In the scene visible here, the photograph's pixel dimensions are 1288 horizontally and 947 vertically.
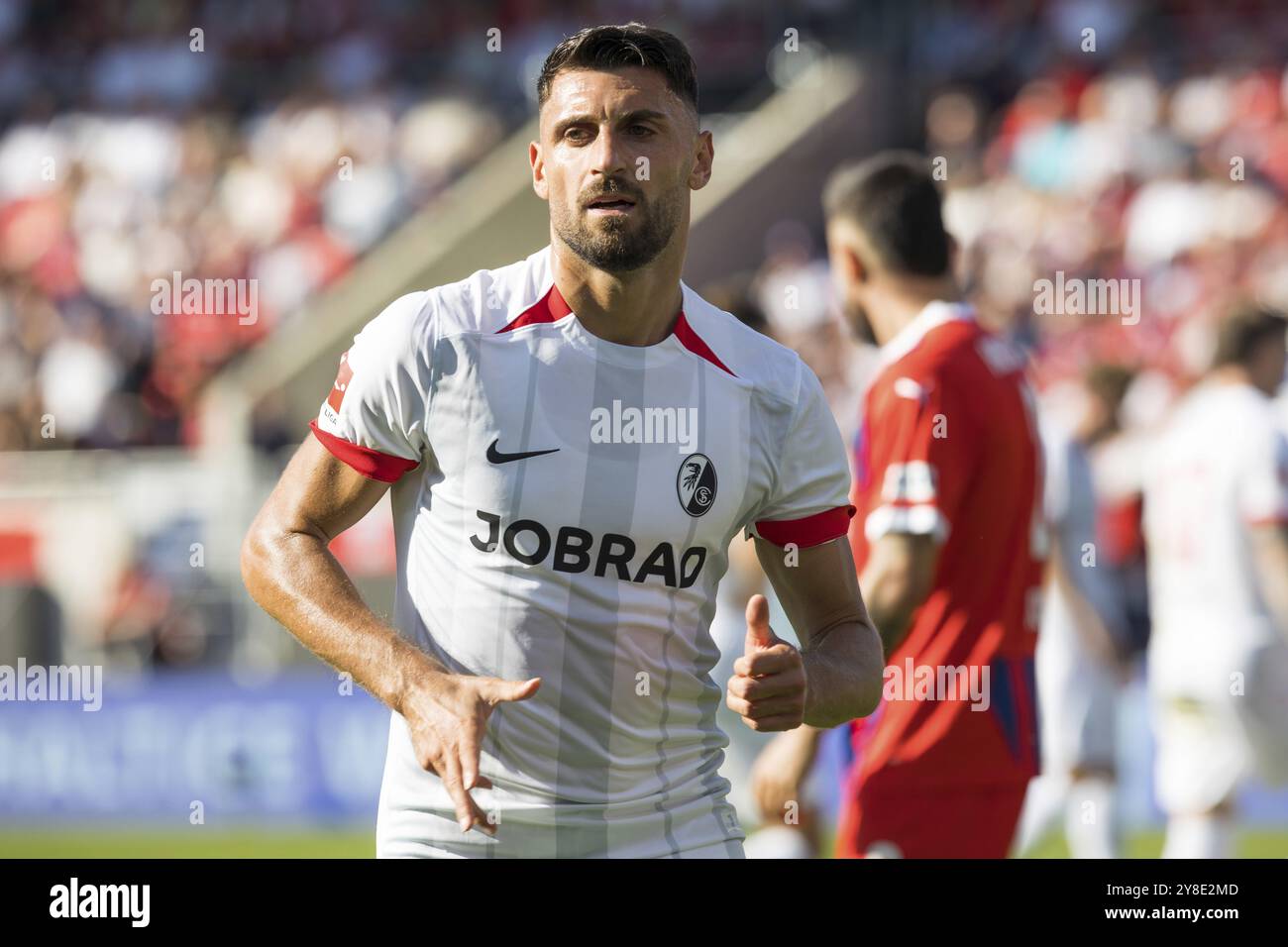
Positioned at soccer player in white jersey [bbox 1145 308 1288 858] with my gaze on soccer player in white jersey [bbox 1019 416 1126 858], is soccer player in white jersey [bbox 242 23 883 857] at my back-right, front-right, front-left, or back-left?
back-left

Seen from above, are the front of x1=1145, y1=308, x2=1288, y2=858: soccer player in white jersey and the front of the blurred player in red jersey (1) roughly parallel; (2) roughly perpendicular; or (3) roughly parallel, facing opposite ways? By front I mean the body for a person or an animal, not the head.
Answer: roughly perpendicular

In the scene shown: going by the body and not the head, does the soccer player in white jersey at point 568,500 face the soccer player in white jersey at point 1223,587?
no

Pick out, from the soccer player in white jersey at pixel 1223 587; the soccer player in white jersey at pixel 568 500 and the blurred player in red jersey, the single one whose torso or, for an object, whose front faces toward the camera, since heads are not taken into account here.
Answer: the soccer player in white jersey at pixel 568 500

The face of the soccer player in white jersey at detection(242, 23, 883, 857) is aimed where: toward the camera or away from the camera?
toward the camera

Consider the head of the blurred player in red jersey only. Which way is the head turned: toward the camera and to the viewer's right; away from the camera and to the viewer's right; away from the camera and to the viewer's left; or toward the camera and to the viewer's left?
away from the camera and to the viewer's left

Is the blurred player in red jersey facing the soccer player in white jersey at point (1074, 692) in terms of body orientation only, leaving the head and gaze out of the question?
no

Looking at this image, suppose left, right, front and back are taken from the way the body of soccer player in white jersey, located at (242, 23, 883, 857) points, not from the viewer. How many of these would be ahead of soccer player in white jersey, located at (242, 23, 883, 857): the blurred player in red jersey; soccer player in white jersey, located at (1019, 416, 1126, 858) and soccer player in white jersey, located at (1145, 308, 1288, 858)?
0

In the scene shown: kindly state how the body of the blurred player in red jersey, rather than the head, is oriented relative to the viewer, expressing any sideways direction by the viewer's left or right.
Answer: facing away from the viewer and to the left of the viewer

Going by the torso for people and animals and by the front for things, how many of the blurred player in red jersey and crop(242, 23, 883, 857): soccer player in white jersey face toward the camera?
1

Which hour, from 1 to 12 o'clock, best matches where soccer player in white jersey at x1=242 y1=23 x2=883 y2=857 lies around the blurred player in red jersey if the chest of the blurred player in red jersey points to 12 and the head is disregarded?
The soccer player in white jersey is roughly at 8 o'clock from the blurred player in red jersey.

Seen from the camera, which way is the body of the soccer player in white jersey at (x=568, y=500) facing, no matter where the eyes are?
toward the camera

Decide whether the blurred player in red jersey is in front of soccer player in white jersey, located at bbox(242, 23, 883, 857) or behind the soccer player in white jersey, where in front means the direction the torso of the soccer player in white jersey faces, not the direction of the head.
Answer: behind
